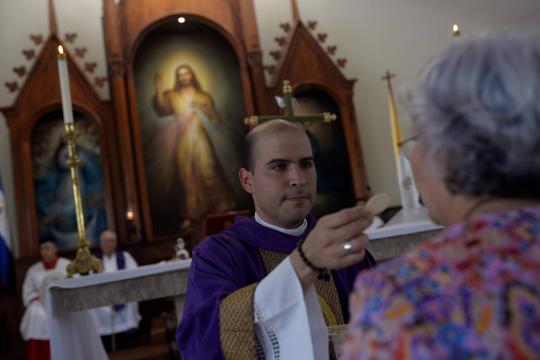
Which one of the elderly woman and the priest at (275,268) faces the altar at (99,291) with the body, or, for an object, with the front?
the elderly woman

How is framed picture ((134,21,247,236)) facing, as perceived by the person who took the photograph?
facing the viewer

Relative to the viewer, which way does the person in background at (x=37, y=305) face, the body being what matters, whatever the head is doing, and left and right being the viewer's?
facing the viewer and to the right of the viewer

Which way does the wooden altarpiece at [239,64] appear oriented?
toward the camera

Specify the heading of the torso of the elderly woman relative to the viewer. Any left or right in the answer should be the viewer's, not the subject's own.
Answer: facing away from the viewer and to the left of the viewer

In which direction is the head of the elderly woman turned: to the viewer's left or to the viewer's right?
to the viewer's left

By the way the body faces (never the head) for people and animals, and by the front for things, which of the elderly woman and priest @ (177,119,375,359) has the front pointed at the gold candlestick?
the elderly woman

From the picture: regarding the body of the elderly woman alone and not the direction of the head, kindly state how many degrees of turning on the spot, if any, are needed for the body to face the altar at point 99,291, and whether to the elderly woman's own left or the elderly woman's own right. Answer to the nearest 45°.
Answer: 0° — they already face it

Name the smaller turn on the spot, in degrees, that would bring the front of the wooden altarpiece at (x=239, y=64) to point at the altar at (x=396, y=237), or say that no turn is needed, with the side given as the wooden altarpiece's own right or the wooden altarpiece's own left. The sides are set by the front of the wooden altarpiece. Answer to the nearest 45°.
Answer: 0° — it already faces it

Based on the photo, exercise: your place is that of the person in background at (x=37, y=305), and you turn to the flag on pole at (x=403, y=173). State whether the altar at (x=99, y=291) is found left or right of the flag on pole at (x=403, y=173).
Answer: right

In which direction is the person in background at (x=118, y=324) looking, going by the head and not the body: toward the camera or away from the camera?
toward the camera

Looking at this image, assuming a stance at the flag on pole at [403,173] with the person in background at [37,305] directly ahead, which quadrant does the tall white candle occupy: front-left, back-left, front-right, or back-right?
front-left

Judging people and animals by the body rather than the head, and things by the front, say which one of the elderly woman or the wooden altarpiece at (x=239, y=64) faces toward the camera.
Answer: the wooden altarpiece

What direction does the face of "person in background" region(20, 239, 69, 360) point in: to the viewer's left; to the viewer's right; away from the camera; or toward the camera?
toward the camera

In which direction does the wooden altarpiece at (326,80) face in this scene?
toward the camera
